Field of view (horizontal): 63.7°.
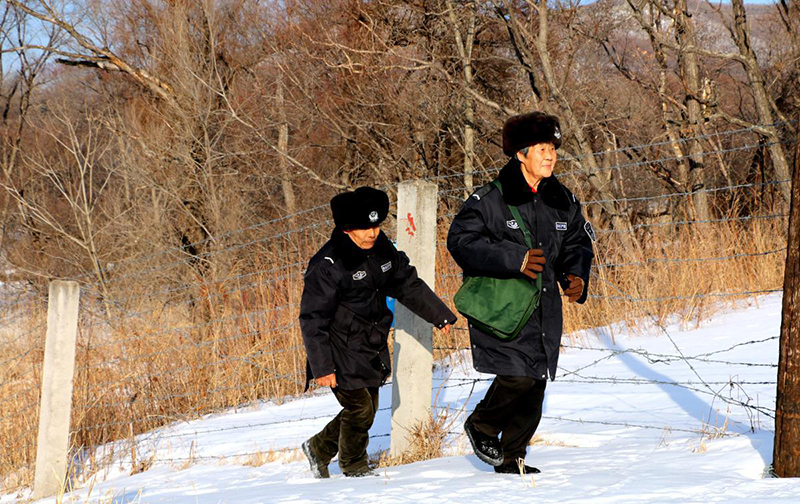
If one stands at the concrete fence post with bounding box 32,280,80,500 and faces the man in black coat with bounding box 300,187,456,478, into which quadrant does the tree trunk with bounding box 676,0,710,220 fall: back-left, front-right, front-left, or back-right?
front-left

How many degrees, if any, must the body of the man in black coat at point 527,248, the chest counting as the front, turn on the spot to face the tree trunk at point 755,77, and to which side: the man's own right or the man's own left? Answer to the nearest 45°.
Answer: approximately 90° to the man's own left

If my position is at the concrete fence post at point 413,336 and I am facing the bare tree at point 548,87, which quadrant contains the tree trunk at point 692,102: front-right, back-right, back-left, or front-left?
front-right

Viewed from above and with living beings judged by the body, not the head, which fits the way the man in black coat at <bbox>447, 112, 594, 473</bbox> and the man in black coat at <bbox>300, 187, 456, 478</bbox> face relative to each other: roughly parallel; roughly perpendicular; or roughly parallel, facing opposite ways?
roughly parallel

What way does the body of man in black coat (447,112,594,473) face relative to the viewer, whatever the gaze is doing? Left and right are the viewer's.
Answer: facing the viewer and to the right of the viewer

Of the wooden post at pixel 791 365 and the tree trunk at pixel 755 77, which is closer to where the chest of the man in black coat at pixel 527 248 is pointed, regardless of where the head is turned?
the wooden post

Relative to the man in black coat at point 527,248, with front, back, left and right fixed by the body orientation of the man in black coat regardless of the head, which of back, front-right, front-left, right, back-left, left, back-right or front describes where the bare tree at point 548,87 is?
back-left

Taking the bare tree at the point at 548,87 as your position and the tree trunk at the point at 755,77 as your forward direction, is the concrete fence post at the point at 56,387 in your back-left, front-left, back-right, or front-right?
back-right
